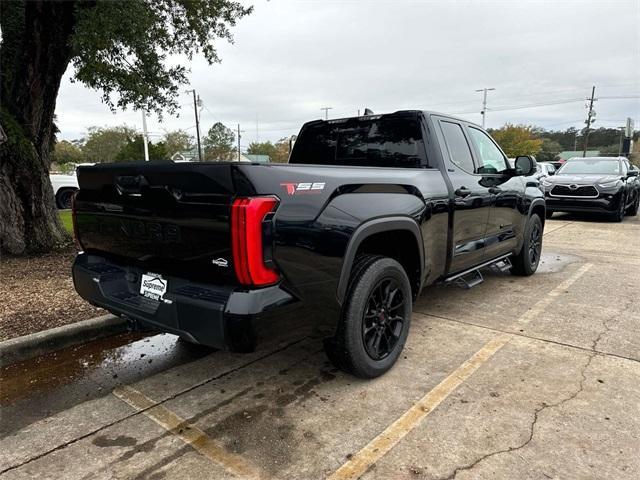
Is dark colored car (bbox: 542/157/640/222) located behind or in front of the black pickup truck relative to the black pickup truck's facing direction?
in front

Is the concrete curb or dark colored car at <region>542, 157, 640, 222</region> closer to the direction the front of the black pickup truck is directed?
the dark colored car

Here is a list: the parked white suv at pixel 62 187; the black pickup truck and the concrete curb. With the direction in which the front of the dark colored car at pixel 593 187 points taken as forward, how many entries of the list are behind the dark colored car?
0

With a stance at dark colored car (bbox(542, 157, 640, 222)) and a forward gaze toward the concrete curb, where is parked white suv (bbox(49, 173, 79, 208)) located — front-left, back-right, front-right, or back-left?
front-right

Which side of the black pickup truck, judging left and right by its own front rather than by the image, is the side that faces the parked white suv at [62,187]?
left

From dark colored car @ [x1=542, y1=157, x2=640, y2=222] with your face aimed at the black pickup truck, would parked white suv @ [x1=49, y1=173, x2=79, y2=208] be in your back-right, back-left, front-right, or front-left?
front-right

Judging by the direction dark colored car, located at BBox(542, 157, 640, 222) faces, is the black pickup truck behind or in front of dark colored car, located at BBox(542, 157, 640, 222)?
in front

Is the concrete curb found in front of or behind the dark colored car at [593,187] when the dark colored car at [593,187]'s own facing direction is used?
in front

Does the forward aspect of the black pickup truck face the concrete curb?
no

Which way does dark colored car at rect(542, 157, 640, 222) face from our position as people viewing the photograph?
facing the viewer and to the left of the viewer

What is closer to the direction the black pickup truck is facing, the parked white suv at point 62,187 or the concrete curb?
the parked white suv

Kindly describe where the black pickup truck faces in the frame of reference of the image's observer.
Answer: facing away from the viewer and to the right of the viewer
